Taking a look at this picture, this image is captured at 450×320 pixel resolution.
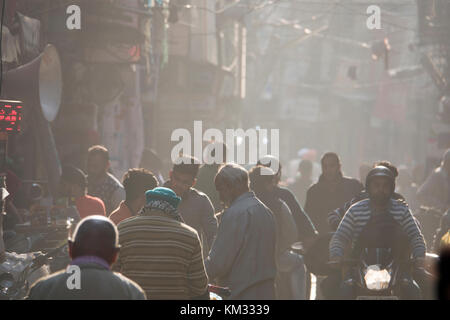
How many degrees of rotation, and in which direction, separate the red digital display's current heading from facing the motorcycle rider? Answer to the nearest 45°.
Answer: approximately 45° to its left

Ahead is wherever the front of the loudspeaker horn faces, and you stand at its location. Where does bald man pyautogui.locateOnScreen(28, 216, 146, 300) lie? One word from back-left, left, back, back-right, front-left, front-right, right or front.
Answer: right

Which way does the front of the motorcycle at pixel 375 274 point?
toward the camera

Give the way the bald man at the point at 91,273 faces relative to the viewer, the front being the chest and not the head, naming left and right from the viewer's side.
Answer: facing away from the viewer

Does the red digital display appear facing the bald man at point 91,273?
yes

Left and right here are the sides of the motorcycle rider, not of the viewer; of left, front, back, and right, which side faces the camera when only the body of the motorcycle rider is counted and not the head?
front

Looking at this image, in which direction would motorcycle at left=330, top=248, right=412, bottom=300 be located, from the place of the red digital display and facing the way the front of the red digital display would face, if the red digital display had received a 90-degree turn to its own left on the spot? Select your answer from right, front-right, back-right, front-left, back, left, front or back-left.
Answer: front-right

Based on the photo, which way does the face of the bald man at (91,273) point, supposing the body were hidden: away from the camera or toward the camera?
away from the camera

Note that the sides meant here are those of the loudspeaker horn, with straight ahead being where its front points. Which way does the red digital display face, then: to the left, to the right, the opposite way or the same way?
to the right

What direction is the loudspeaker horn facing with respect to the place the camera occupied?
facing to the right of the viewer

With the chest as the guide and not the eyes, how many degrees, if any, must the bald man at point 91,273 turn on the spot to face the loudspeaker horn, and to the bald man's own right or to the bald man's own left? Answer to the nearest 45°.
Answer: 0° — they already face it

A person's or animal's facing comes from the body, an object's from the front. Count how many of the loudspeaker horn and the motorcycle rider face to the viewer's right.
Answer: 1

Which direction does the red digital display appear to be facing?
toward the camera

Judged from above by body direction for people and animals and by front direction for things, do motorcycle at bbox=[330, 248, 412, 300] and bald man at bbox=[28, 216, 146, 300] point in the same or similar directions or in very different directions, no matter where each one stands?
very different directions

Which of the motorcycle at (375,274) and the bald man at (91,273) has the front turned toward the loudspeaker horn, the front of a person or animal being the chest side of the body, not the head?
the bald man
